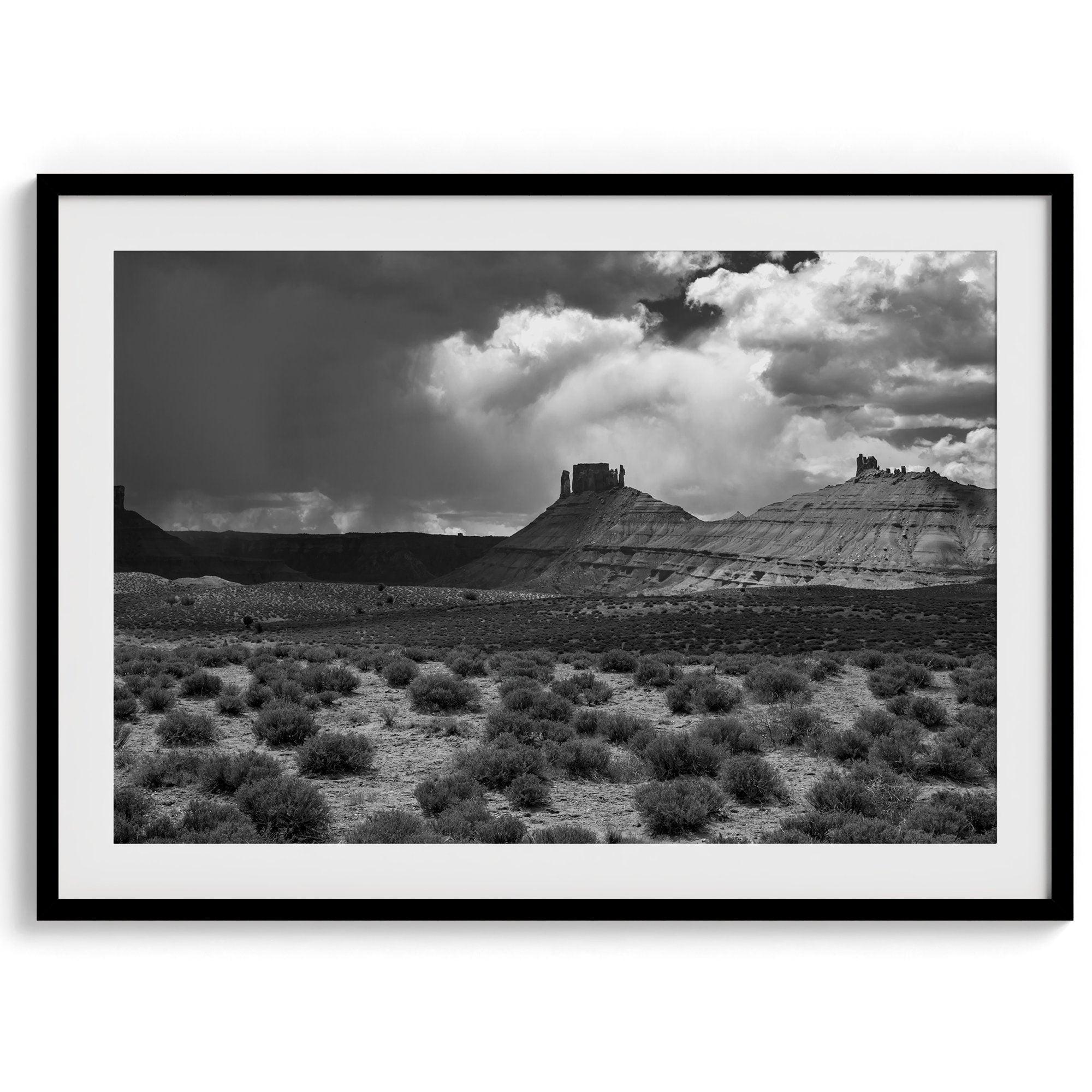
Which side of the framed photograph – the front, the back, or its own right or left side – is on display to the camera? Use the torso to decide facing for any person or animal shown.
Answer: front
